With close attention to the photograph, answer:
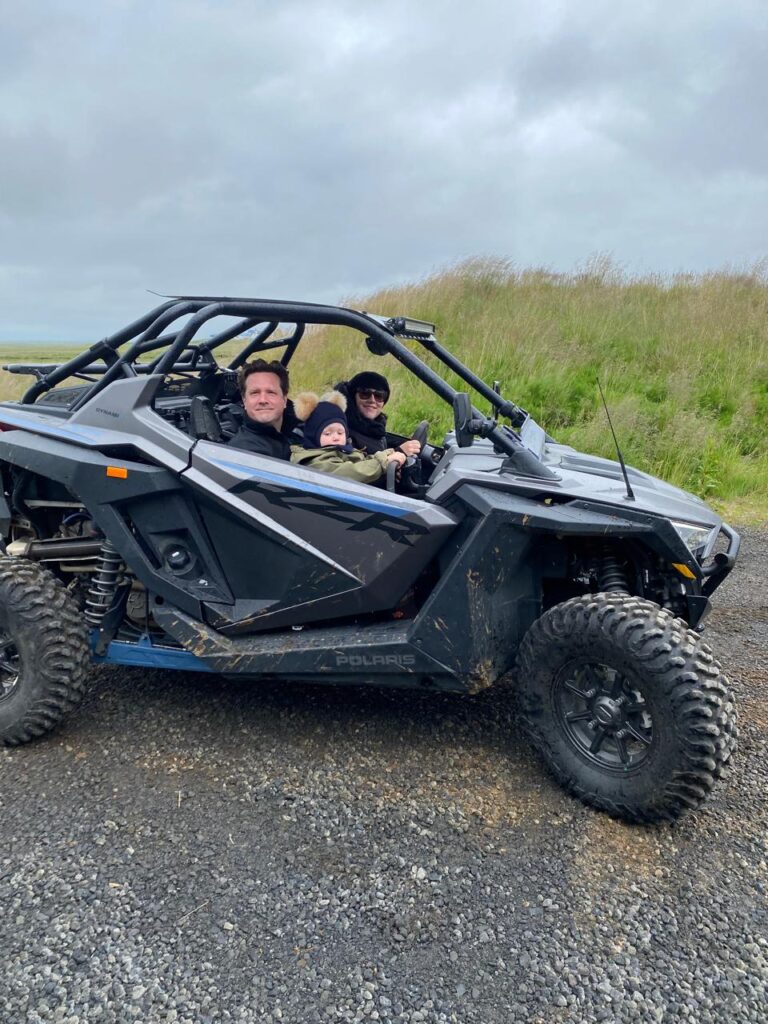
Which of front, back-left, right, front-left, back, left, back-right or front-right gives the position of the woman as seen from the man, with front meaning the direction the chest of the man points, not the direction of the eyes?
left
